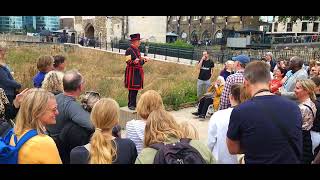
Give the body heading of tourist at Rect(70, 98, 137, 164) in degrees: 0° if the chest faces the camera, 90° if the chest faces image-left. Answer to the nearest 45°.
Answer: approximately 180°

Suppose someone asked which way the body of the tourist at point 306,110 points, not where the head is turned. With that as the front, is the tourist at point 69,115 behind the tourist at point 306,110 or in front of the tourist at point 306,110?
in front

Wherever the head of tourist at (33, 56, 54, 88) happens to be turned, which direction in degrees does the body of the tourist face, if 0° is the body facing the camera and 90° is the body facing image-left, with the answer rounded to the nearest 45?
approximately 270°

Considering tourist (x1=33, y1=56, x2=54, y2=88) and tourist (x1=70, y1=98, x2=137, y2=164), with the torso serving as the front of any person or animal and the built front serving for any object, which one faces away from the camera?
tourist (x1=70, y1=98, x2=137, y2=164)

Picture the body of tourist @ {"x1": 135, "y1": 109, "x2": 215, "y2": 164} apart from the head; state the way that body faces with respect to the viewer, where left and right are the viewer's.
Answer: facing away from the viewer

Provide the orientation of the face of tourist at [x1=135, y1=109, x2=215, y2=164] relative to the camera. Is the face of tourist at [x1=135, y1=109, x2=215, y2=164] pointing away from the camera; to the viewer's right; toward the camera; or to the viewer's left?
away from the camera

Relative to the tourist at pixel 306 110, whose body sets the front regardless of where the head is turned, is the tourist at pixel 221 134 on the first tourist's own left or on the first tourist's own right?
on the first tourist's own left

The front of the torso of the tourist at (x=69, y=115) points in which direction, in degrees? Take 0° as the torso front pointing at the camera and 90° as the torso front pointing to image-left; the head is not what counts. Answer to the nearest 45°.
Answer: approximately 225°
